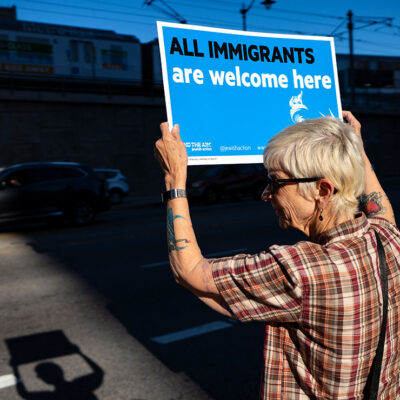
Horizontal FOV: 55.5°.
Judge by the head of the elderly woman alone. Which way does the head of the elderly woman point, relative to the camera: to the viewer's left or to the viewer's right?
to the viewer's left

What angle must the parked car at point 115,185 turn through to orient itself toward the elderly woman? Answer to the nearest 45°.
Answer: approximately 90° to its left

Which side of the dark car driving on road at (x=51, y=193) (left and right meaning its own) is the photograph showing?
left

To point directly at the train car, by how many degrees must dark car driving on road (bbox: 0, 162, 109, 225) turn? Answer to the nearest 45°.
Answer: approximately 90° to its right

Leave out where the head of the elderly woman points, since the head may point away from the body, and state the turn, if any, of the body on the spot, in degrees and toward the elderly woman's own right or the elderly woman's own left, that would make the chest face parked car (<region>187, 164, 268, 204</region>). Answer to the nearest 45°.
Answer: approximately 45° to the elderly woman's own right

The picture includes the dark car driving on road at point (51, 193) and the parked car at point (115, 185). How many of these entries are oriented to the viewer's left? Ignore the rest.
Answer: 2

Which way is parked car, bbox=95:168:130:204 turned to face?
to the viewer's left

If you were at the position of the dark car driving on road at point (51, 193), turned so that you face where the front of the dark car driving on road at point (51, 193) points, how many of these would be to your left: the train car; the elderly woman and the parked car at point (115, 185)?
1

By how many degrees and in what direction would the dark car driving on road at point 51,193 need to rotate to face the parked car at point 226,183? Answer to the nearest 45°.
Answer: approximately 135° to its right
